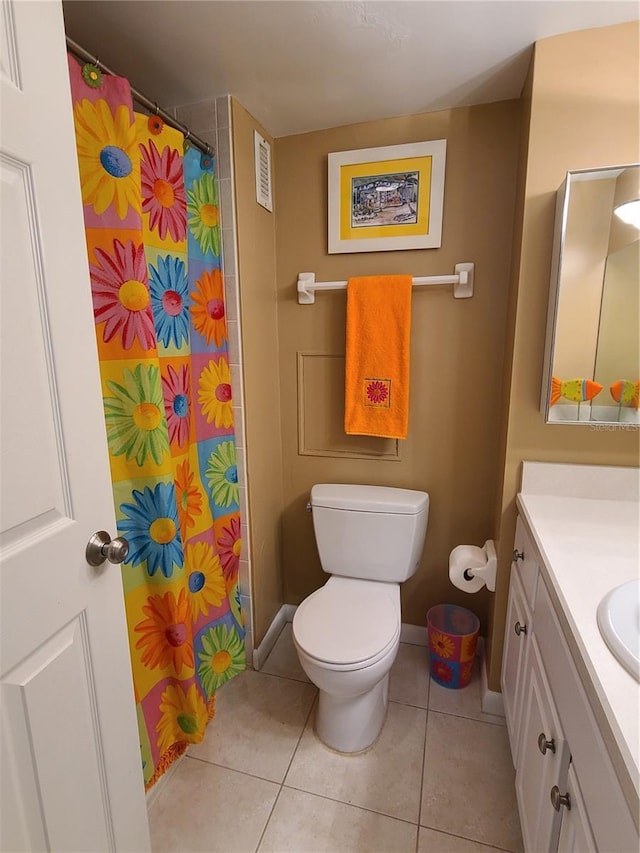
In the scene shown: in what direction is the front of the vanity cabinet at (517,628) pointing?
to the viewer's left

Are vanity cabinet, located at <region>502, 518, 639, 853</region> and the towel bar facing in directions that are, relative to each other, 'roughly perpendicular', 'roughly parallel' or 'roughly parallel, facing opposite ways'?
roughly perpendicular

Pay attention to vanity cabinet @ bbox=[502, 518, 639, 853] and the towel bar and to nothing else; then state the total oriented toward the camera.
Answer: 1

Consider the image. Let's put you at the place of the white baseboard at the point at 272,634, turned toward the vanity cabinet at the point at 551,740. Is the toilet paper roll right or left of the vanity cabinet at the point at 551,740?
left

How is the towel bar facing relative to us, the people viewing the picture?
facing the viewer

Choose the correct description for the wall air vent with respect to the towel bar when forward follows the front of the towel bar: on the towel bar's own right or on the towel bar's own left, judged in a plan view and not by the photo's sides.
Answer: on the towel bar's own right

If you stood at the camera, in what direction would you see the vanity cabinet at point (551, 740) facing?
facing to the left of the viewer

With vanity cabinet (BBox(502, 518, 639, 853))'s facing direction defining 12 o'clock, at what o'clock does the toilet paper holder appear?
The toilet paper holder is roughly at 2 o'clock from the vanity cabinet.

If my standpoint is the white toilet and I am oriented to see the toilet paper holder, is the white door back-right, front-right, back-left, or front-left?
back-right

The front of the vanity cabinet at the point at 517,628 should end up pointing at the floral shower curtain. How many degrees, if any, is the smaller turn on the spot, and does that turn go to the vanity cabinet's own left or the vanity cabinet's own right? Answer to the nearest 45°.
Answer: approximately 45° to the vanity cabinet's own left

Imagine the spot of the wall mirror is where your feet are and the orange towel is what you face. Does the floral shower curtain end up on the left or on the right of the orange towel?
left

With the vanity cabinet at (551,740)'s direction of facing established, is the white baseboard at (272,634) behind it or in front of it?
in front

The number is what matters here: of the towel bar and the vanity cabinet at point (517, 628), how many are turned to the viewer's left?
1

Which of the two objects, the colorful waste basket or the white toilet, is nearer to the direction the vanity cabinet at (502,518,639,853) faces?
the white toilet

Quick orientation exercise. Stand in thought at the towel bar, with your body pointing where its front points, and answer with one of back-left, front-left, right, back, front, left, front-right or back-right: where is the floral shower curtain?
front-right
